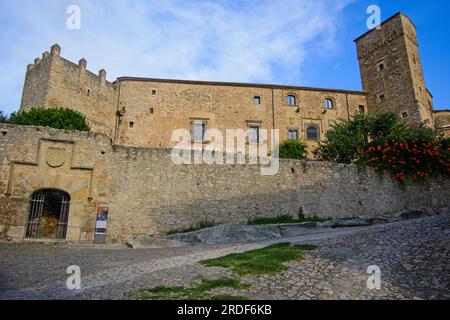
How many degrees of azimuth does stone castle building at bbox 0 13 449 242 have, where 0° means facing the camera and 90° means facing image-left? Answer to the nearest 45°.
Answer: approximately 0°

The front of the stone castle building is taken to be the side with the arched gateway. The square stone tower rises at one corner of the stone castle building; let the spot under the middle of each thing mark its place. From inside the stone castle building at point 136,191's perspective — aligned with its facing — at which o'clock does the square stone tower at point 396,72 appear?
The square stone tower is roughly at 8 o'clock from the stone castle building.

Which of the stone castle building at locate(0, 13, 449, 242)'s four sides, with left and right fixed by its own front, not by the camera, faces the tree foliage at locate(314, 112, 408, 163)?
left
